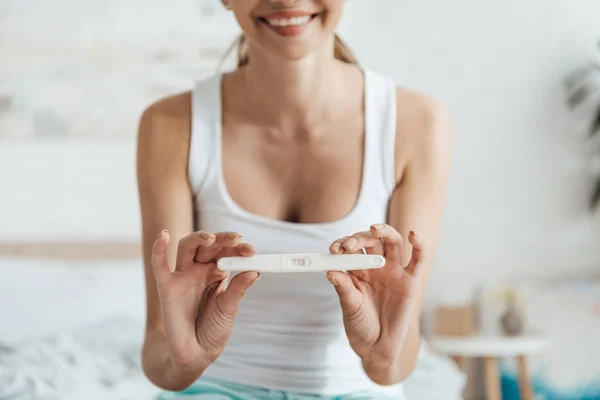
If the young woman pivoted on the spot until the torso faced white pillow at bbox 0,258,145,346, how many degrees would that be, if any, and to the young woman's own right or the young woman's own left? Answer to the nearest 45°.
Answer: approximately 135° to the young woman's own right

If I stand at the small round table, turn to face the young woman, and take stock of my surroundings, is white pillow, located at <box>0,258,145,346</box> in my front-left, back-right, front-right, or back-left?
front-right

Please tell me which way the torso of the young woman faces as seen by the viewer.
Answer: toward the camera

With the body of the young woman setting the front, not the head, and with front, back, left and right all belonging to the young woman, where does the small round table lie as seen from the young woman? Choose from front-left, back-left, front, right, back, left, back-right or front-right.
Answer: back-left
